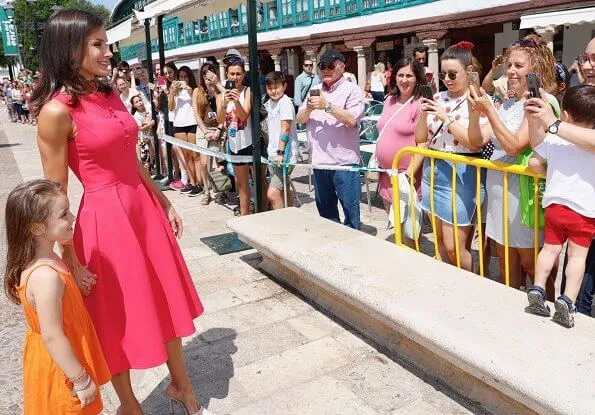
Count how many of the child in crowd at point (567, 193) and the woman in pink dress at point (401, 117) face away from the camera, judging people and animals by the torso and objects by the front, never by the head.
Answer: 1

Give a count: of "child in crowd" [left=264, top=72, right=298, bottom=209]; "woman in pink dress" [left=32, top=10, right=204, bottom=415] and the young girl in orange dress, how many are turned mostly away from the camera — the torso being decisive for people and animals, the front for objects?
0

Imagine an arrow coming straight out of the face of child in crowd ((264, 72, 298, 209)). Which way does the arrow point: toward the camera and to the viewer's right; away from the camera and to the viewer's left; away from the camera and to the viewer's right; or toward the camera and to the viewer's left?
toward the camera and to the viewer's left

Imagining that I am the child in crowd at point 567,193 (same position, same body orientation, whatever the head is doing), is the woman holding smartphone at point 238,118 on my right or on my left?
on my left

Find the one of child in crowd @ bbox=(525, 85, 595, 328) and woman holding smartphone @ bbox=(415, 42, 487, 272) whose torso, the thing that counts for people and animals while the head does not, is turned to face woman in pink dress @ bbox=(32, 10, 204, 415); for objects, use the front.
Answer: the woman holding smartphone

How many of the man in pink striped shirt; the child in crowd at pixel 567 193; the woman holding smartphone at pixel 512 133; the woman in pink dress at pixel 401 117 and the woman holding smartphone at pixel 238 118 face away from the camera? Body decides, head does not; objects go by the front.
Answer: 1

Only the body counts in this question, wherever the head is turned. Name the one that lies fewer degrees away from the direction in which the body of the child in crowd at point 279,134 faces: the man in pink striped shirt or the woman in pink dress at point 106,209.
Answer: the woman in pink dress

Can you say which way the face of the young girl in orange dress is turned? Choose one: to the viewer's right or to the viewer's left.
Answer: to the viewer's right

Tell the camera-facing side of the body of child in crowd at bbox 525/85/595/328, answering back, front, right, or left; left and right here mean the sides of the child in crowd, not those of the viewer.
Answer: back

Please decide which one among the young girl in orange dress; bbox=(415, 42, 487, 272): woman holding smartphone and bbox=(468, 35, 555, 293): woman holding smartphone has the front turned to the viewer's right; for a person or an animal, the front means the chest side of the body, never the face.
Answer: the young girl in orange dress

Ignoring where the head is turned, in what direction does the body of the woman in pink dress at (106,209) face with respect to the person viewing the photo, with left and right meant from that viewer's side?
facing the viewer and to the right of the viewer

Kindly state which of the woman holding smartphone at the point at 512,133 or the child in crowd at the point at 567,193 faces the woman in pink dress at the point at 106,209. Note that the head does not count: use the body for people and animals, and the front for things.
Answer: the woman holding smartphone

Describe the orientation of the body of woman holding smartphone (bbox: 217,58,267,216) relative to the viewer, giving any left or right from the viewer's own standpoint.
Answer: facing the viewer and to the left of the viewer

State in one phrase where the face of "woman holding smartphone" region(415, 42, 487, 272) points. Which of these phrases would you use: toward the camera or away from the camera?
toward the camera

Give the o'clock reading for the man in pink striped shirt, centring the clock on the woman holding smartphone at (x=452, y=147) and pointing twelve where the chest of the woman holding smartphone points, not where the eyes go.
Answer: The man in pink striped shirt is roughly at 3 o'clock from the woman holding smartphone.

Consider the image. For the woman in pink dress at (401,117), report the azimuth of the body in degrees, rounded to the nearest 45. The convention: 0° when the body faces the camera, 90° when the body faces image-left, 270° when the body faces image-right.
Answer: approximately 45°

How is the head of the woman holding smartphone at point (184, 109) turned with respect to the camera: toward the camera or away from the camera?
toward the camera

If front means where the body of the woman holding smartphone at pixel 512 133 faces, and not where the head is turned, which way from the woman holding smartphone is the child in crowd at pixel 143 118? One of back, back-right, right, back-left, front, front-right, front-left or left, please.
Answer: right

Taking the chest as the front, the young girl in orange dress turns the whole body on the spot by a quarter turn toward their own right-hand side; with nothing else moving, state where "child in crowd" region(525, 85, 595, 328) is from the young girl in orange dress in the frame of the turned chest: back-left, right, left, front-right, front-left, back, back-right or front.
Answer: left
